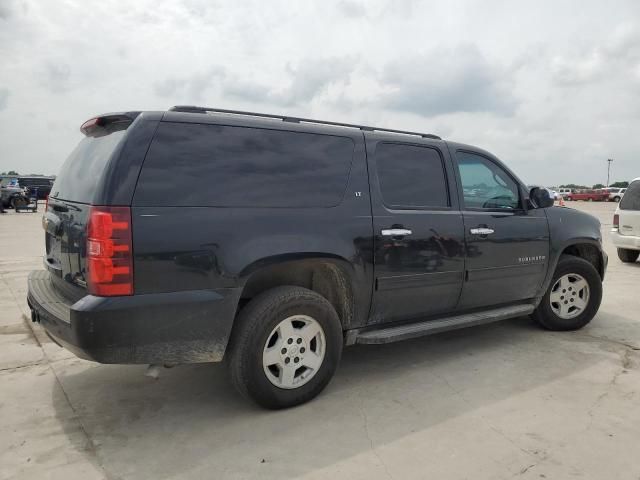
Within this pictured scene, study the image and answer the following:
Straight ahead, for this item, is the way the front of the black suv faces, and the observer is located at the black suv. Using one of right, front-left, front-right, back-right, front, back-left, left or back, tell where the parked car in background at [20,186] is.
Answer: left

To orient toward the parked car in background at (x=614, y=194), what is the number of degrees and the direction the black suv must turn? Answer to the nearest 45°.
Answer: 0° — it already faces it

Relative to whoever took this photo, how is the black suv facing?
facing away from the viewer and to the right of the viewer

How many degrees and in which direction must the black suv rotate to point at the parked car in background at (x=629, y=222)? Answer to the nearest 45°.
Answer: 0° — it already faces it

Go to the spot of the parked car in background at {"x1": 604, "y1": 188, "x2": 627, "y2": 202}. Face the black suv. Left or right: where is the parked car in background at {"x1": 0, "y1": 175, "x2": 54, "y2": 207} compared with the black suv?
right
